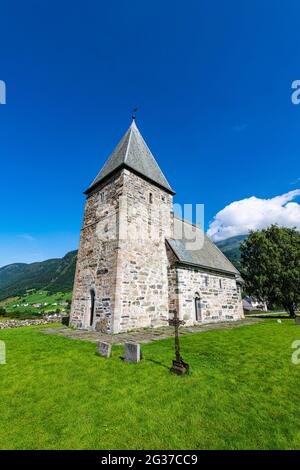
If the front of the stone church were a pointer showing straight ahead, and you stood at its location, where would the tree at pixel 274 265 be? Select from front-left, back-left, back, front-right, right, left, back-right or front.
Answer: back

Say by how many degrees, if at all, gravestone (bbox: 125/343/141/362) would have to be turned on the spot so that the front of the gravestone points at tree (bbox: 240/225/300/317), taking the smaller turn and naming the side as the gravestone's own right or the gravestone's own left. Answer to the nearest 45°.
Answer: approximately 180°

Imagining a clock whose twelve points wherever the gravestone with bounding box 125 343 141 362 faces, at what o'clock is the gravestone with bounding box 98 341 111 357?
the gravestone with bounding box 98 341 111 357 is roughly at 3 o'clock from the gravestone with bounding box 125 343 141 362.

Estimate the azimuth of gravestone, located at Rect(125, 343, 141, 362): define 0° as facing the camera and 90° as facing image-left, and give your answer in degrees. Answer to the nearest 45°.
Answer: approximately 45°

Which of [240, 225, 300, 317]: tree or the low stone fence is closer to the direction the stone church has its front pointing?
the low stone fence
